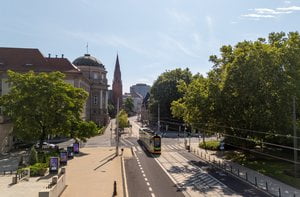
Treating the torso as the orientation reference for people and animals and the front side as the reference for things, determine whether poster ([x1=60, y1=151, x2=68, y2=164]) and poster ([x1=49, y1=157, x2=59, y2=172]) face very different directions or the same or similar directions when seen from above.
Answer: same or similar directions

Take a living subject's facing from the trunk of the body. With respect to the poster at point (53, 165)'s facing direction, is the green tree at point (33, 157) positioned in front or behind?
behind

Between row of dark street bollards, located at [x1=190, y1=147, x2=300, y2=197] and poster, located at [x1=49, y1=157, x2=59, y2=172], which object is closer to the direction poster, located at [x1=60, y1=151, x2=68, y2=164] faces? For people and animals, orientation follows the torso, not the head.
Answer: the poster

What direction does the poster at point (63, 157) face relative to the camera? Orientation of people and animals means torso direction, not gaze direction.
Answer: toward the camera

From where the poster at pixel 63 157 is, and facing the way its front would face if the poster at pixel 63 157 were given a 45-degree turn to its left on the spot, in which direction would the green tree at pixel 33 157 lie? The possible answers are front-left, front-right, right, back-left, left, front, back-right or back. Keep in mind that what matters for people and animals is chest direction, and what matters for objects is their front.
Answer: right

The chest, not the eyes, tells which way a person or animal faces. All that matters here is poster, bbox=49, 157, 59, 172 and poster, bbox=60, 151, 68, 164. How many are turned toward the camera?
2

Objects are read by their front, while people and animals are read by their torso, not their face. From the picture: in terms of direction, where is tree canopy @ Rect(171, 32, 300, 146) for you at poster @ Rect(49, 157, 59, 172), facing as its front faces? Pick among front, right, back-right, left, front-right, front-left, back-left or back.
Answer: left

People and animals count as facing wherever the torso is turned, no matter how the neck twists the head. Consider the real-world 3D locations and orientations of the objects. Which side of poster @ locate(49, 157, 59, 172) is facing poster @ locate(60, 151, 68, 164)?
back

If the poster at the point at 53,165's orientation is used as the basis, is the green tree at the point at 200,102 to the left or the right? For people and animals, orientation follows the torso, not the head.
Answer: on its left

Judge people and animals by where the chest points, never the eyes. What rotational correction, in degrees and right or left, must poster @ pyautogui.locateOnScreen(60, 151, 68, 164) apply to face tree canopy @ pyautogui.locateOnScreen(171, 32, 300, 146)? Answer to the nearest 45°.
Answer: approximately 90° to its left

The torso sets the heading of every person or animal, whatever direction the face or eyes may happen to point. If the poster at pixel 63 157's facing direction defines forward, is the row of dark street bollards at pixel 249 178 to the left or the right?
on its left

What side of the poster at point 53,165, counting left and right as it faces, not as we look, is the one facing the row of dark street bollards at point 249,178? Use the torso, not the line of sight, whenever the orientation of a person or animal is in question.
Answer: left

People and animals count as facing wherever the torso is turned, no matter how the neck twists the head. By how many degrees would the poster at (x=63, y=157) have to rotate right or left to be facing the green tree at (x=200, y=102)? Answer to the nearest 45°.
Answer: approximately 90° to its left

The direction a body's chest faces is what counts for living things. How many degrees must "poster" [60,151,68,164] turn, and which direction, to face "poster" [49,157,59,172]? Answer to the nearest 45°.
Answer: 0° — it already faces it

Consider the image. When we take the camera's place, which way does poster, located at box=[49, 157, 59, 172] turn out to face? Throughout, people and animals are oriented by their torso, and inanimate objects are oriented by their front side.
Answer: facing the viewer

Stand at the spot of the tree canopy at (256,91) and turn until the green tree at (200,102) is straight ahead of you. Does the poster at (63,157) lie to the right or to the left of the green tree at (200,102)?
left

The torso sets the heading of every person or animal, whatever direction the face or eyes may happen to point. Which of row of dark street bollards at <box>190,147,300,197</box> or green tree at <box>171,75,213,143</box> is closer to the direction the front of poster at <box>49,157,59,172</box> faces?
the row of dark street bollards
